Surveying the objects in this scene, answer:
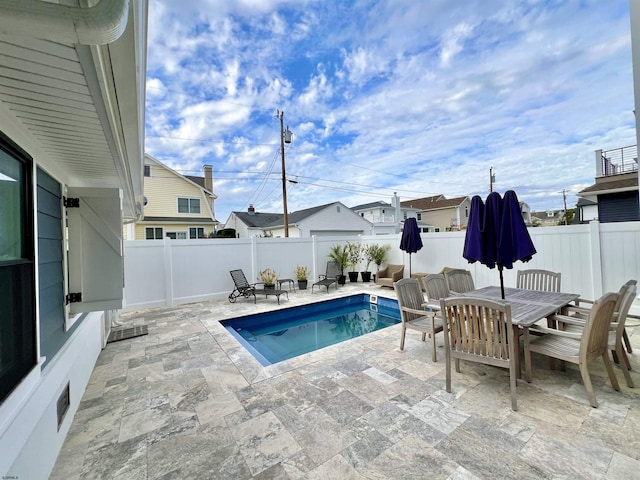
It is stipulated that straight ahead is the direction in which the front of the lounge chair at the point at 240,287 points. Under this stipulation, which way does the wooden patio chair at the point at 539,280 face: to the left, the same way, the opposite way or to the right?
to the right

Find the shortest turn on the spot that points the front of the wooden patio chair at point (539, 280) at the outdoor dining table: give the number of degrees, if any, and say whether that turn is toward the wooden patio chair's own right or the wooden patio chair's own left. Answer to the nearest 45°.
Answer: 0° — it already faces it

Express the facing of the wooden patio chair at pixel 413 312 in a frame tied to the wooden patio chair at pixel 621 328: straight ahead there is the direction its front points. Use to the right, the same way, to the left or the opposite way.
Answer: the opposite way

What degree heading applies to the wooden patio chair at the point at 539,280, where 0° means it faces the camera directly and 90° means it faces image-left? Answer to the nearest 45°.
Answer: approximately 0°

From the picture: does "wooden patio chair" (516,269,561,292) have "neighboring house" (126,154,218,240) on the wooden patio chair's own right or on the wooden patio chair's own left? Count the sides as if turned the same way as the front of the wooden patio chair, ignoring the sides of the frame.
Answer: on the wooden patio chair's own right

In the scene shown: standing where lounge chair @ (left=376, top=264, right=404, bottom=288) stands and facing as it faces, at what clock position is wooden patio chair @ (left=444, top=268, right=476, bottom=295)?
The wooden patio chair is roughly at 10 o'clock from the lounge chair.

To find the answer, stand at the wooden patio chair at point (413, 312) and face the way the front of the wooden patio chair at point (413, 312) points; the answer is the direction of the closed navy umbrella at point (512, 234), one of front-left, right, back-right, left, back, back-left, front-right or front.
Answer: front-left

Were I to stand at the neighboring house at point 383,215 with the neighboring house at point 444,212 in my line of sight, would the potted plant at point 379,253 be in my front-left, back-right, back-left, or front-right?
back-right

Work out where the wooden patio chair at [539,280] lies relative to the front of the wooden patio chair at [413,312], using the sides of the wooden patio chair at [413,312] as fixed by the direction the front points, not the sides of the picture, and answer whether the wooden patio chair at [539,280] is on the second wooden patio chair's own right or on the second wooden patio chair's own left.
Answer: on the second wooden patio chair's own left

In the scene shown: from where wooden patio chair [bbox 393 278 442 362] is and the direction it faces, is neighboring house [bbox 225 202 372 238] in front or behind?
behind

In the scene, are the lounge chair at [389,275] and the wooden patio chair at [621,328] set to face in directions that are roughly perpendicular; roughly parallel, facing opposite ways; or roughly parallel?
roughly perpendicular

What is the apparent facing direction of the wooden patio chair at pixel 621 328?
to the viewer's left
